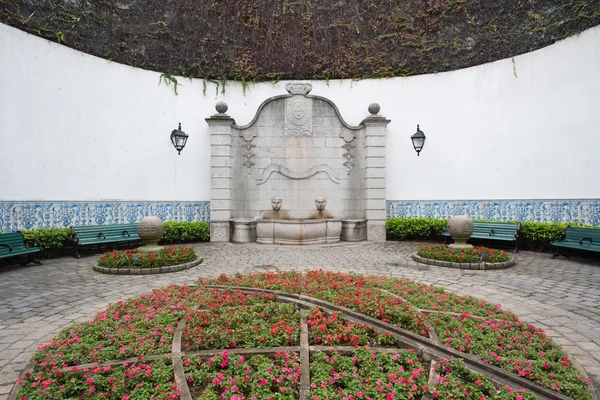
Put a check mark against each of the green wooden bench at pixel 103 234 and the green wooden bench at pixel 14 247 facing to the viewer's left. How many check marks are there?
0

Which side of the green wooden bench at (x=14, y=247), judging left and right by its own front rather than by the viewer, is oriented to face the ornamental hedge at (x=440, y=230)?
front

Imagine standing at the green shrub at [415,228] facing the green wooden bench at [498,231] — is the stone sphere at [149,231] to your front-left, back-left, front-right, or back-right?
back-right

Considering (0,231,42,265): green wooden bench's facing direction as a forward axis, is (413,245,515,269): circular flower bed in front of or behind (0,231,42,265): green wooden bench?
in front

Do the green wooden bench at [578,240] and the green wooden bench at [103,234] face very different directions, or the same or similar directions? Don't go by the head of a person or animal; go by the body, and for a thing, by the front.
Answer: very different directions

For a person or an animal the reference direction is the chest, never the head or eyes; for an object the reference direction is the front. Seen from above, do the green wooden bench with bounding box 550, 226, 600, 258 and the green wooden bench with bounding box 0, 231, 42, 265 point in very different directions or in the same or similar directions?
very different directions

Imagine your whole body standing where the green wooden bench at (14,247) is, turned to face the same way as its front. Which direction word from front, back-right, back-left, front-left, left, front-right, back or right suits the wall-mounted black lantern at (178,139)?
front-left

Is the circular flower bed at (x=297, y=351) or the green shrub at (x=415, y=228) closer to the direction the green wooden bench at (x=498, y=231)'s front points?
the circular flower bed

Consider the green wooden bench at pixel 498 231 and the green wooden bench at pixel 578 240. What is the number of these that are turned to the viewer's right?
0

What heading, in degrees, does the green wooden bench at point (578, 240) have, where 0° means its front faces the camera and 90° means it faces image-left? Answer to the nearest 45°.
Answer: approximately 45°

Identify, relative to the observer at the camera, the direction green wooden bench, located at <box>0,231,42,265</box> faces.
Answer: facing the viewer and to the right of the viewer

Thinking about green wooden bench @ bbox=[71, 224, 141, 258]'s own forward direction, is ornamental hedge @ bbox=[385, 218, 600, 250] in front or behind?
in front

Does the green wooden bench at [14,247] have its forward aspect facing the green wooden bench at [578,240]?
yes

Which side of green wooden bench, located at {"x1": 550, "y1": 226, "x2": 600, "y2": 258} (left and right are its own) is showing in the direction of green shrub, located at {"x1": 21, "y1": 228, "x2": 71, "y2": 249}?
front
